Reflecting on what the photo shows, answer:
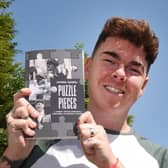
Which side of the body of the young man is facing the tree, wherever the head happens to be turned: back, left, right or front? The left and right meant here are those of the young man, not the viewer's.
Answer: back

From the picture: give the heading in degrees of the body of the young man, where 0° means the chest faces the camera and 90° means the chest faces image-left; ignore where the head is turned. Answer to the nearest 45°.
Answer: approximately 0°
